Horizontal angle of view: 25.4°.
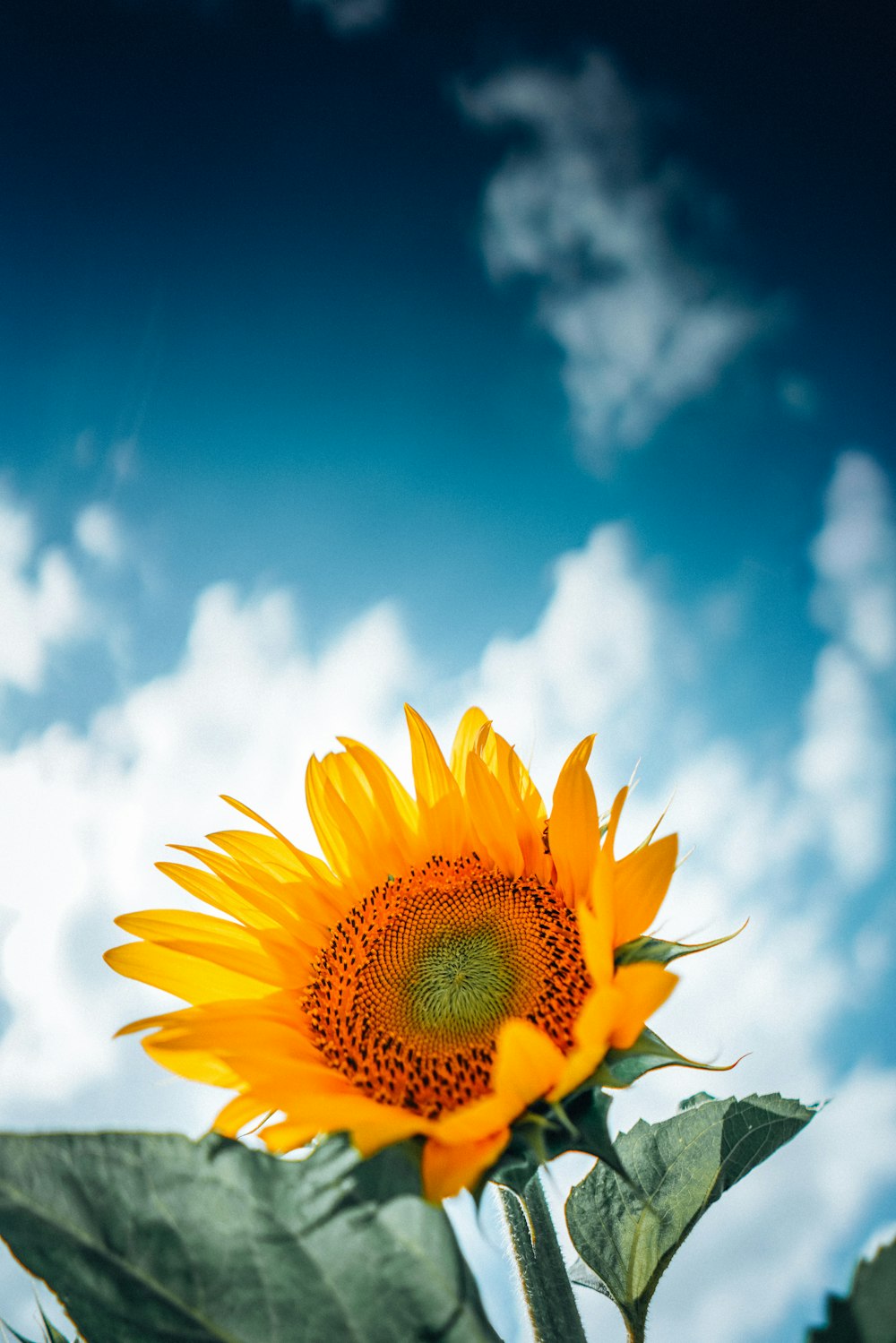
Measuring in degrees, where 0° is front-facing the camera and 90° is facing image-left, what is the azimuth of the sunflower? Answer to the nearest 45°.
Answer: approximately 45°
